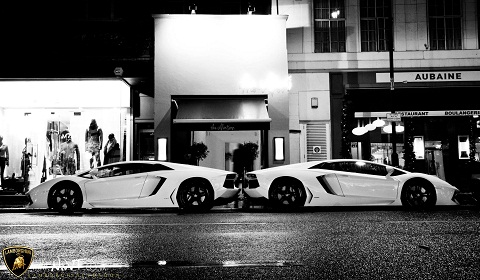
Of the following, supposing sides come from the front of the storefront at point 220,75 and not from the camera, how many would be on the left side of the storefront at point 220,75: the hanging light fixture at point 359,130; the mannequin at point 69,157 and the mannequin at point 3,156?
1

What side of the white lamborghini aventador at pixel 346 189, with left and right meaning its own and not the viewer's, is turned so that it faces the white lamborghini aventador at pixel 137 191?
back

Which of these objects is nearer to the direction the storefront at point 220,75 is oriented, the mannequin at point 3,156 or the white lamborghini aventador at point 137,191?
the white lamborghini aventador

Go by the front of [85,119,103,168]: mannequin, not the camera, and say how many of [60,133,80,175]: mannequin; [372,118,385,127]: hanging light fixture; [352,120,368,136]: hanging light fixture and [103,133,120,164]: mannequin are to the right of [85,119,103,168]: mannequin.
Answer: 1

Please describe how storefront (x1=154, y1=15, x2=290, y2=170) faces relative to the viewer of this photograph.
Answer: facing the viewer

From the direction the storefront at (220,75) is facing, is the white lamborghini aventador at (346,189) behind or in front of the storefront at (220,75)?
in front

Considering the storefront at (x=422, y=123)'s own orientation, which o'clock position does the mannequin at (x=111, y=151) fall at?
The mannequin is roughly at 2 o'clock from the storefront.

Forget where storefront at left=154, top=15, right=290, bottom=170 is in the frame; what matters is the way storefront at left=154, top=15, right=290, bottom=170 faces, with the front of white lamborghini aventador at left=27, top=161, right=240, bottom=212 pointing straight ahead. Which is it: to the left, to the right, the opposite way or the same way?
to the left

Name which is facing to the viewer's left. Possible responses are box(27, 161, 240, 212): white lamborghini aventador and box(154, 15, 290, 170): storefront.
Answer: the white lamborghini aventador

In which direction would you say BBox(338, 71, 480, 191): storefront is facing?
toward the camera

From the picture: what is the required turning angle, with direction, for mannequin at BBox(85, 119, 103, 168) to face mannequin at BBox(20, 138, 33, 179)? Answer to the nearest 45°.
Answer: approximately 90° to its right

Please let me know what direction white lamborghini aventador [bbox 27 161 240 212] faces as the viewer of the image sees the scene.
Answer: facing to the left of the viewer

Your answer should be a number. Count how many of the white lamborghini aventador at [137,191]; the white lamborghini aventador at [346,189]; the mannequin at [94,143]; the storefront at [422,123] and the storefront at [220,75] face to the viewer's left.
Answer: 1

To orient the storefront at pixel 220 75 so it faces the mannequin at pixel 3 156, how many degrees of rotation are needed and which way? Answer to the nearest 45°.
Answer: approximately 90° to its right

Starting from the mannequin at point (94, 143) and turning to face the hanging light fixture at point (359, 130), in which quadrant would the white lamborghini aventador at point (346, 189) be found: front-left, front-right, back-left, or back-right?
front-right

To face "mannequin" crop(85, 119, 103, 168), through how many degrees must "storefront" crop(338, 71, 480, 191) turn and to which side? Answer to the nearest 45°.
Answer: approximately 45° to its right
